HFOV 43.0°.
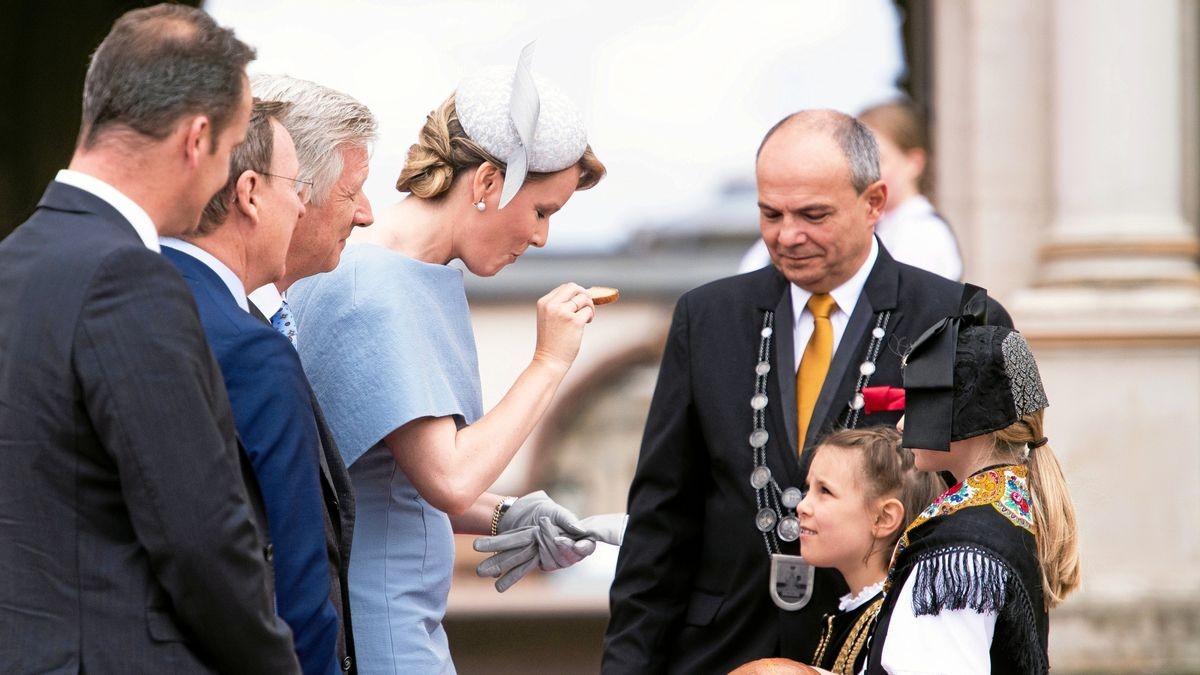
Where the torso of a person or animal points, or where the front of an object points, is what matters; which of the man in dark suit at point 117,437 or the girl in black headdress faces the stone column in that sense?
the man in dark suit

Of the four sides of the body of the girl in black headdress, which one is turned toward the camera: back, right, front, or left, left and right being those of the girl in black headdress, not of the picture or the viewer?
left

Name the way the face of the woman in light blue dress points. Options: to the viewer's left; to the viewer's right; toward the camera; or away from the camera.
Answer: to the viewer's right

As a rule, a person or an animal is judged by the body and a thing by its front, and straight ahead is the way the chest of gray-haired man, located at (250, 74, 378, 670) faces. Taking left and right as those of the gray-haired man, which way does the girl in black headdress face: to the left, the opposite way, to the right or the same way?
the opposite way

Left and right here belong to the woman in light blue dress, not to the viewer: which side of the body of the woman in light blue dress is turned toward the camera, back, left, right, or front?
right

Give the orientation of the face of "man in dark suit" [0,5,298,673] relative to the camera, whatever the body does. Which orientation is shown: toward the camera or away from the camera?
away from the camera

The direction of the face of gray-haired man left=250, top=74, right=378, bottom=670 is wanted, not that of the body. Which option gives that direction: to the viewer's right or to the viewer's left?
to the viewer's right

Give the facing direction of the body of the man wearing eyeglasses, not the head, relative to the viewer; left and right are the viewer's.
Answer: facing away from the viewer and to the right of the viewer

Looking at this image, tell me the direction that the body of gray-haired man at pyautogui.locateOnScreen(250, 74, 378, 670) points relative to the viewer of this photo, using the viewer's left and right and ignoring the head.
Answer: facing to the right of the viewer

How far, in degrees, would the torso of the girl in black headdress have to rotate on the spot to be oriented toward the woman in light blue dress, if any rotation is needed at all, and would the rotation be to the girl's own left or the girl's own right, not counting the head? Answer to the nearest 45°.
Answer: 0° — they already face them

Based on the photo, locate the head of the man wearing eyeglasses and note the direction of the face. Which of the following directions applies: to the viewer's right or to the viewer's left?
to the viewer's right

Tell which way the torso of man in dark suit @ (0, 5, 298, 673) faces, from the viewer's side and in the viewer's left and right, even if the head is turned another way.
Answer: facing away from the viewer and to the right of the viewer
